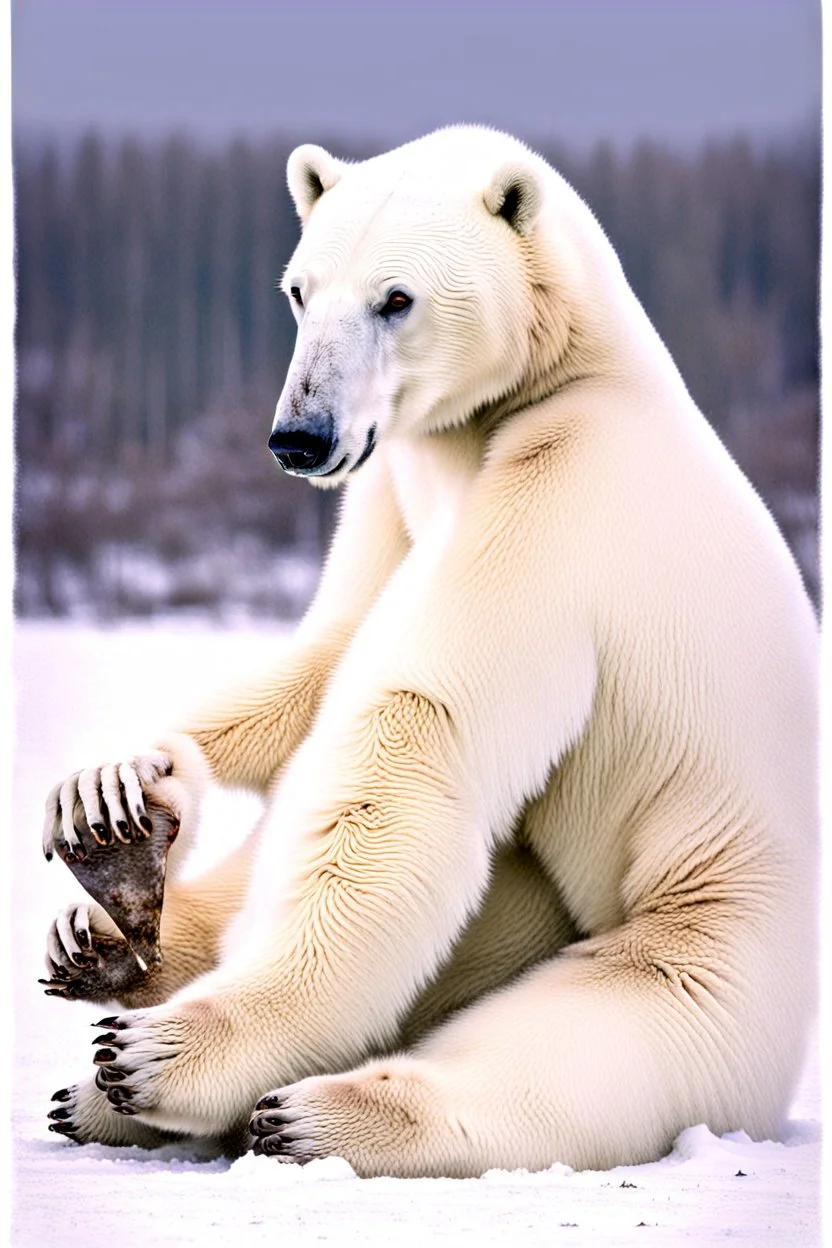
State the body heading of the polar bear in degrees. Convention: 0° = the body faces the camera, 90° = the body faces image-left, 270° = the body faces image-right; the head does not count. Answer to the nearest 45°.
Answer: approximately 45°
